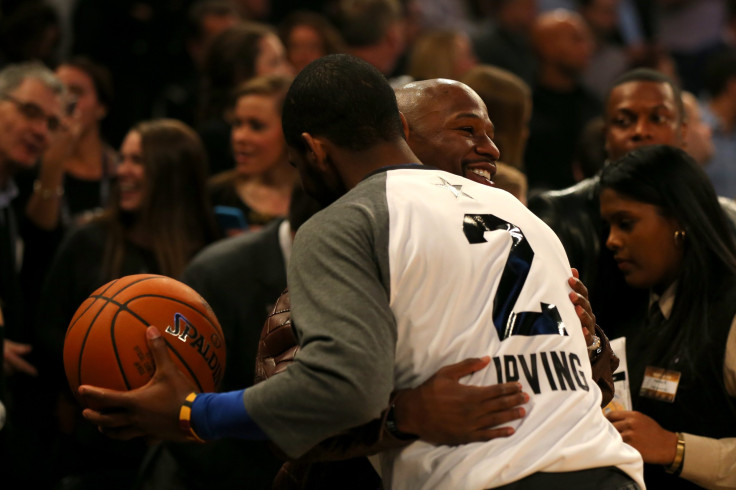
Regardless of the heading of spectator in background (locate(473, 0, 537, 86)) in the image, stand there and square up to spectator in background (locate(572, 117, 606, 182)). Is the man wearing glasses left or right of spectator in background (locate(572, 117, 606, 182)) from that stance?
right

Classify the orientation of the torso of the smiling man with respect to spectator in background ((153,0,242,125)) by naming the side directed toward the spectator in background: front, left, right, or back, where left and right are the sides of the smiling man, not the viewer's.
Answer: back

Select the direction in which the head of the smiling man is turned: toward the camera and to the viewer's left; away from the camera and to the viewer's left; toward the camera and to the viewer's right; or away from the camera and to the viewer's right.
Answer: toward the camera and to the viewer's right

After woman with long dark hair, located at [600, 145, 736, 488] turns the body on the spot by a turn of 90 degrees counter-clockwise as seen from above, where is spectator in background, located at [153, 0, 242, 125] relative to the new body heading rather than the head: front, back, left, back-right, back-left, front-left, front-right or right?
back

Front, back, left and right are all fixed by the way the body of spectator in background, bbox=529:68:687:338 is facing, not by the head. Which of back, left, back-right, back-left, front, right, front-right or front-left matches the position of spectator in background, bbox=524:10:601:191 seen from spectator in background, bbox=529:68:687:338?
back

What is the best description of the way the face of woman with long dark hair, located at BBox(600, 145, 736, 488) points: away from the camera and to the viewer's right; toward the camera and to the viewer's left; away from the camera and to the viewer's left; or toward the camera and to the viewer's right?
toward the camera and to the viewer's left

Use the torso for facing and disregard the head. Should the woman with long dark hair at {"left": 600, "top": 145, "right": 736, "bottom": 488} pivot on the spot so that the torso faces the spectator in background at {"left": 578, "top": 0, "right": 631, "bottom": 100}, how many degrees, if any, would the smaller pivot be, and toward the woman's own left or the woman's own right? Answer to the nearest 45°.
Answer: approximately 135° to the woman's own right

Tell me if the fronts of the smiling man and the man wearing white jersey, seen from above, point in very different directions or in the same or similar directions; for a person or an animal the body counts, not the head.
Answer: very different directions

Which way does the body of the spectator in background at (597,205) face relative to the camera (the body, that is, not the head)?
toward the camera

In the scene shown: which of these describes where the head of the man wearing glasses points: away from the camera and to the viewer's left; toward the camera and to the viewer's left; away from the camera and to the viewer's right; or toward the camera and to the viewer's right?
toward the camera and to the viewer's right

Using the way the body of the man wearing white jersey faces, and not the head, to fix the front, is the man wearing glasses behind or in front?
in front
